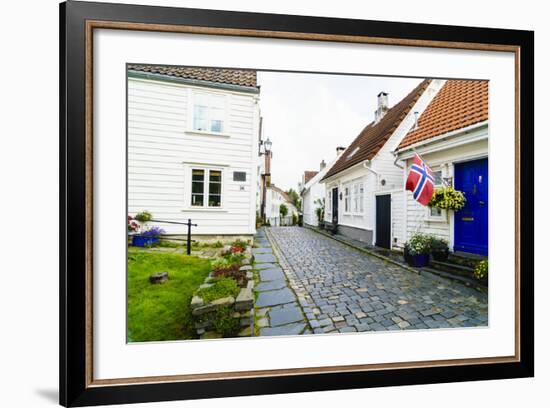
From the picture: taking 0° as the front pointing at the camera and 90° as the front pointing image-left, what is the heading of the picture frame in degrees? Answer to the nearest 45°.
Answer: approximately 315°
